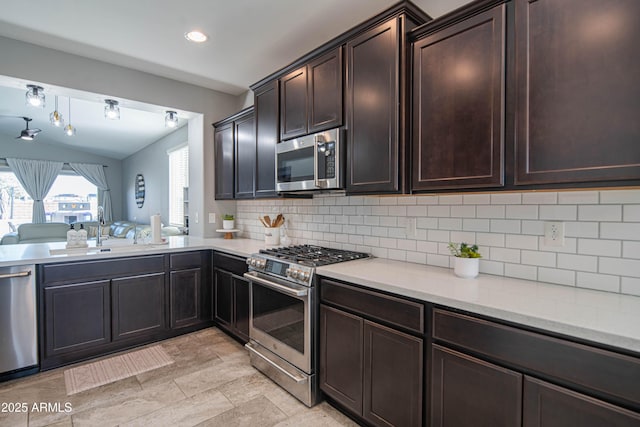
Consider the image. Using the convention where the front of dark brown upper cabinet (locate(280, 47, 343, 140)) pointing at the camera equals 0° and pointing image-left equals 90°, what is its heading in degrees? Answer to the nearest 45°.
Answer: approximately 45°

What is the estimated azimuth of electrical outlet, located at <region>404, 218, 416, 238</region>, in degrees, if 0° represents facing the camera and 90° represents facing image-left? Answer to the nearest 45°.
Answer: approximately 45°

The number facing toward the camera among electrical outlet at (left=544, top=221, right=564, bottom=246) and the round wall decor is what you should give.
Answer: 1

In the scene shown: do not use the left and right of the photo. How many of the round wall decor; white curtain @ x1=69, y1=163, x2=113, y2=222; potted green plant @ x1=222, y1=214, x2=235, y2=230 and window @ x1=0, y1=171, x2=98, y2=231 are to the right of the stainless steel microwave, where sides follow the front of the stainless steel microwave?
4

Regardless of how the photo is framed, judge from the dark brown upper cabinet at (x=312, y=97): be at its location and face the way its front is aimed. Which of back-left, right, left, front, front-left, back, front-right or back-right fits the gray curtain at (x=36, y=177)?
right

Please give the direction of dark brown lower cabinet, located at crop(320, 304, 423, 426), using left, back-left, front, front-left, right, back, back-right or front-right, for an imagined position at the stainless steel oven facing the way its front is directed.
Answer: left

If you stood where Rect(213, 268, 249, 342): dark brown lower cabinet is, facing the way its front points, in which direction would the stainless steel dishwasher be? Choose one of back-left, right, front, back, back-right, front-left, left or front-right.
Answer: front-right

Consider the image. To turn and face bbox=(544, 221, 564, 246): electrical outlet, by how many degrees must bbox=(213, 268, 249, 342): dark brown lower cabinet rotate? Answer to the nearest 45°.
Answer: approximately 90° to its left

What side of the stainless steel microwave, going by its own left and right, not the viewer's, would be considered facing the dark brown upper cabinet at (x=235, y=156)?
right

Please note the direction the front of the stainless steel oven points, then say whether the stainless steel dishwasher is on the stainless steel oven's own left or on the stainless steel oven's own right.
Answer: on the stainless steel oven's own right

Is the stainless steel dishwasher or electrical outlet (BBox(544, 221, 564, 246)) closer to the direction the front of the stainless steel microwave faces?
the stainless steel dishwasher

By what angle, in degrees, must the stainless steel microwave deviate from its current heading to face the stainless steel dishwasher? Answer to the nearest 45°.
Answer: approximately 45° to its right

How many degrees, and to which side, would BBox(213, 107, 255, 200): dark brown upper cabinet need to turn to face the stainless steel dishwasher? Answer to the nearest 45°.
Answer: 0° — it already faces it

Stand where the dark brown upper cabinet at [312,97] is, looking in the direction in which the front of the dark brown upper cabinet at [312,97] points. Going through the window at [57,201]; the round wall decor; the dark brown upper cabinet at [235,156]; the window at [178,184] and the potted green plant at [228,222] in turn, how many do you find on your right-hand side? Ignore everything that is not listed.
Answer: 5

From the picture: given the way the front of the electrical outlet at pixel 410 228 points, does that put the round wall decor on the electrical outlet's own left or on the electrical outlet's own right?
on the electrical outlet's own right

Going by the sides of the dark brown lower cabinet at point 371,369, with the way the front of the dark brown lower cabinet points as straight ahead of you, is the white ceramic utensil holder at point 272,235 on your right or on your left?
on your right
